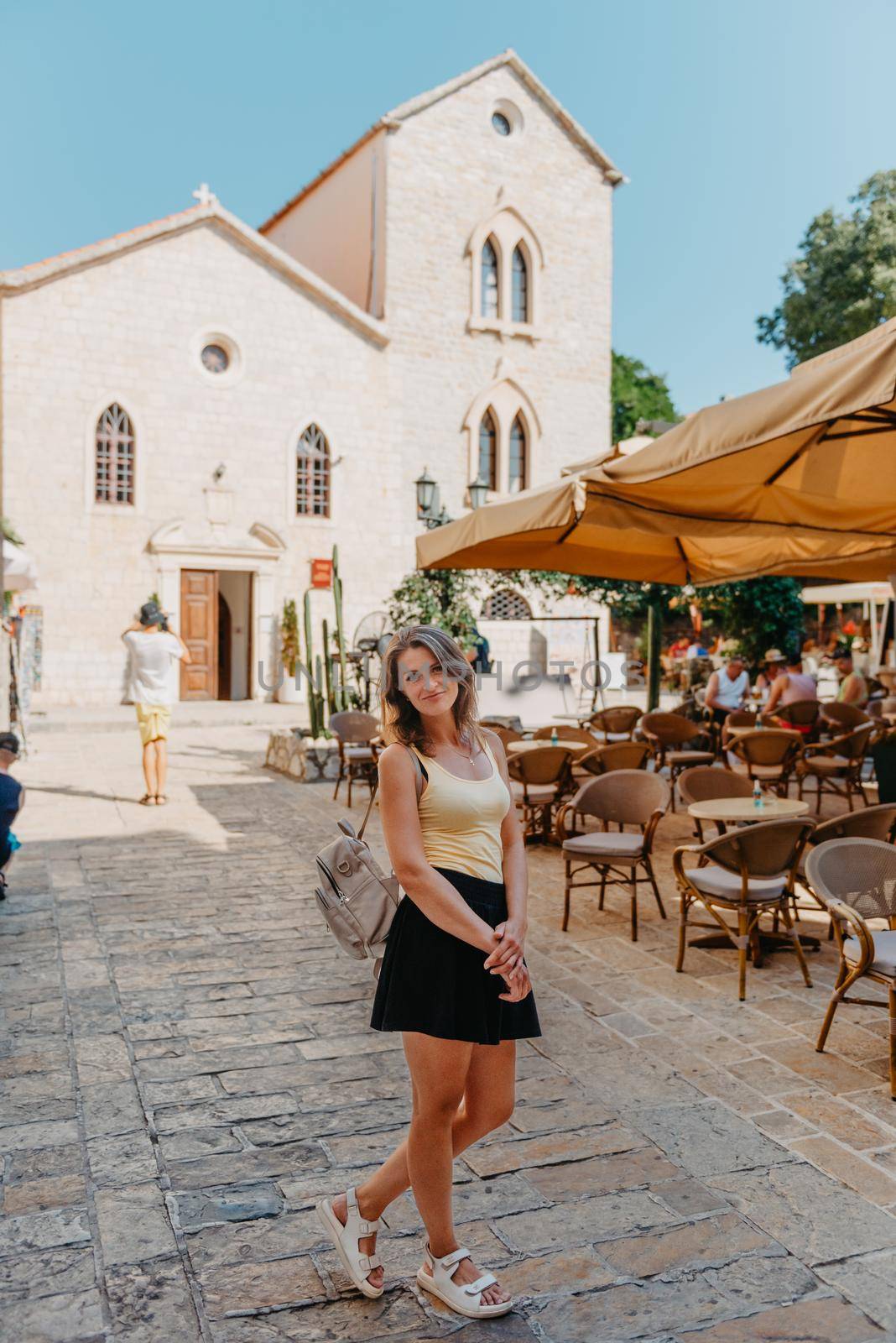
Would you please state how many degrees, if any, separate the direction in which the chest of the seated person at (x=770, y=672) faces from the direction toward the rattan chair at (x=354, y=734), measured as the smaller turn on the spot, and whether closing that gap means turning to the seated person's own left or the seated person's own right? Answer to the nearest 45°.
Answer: approximately 90° to the seated person's own right

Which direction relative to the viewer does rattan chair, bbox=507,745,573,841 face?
away from the camera

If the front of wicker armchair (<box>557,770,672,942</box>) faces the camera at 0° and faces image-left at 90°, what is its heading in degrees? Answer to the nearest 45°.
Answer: approximately 45°

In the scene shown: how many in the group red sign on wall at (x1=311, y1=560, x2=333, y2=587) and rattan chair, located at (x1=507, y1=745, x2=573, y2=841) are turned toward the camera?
1

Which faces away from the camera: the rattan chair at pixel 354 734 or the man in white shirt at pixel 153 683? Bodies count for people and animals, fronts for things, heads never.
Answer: the man in white shirt

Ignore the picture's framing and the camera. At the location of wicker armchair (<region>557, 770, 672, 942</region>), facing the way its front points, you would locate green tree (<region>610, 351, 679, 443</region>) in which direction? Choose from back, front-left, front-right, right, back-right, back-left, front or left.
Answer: back-right

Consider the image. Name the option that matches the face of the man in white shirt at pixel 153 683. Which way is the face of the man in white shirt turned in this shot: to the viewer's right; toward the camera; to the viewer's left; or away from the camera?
away from the camera

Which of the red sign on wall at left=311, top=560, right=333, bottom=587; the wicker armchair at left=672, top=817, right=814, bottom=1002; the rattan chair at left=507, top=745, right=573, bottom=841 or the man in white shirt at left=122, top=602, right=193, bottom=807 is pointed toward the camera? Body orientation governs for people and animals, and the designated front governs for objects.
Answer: the red sign on wall

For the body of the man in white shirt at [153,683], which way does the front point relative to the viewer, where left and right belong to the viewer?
facing away from the viewer

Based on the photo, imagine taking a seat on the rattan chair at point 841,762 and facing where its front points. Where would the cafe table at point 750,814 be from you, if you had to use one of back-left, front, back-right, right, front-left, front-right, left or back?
front-left

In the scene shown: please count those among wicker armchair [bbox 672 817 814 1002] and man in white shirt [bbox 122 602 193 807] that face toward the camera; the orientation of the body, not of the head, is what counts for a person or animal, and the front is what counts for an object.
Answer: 0
